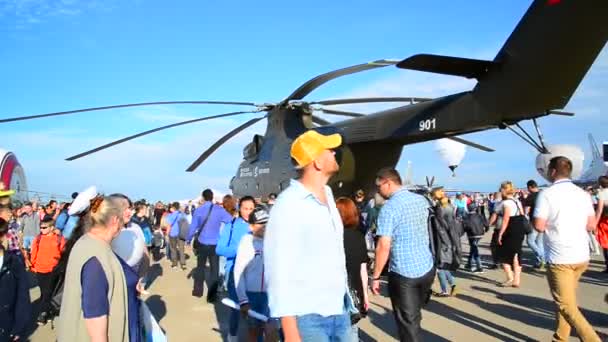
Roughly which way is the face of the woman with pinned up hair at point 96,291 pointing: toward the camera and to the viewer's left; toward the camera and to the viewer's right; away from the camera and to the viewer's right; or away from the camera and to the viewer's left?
away from the camera and to the viewer's right

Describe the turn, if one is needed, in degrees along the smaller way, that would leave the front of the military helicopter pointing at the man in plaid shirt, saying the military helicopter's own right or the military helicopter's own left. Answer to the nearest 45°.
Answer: approximately 90° to the military helicopter's own left

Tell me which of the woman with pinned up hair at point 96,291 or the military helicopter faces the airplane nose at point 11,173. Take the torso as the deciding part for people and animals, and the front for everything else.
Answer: the military helicopter

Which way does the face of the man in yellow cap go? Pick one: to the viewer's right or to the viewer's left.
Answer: to the viewer's right

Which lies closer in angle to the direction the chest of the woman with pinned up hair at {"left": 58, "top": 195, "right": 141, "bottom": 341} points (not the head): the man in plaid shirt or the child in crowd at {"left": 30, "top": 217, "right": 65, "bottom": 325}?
the man in plaid shirt

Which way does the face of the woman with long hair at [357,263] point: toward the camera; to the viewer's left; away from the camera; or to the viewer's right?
away from the camera

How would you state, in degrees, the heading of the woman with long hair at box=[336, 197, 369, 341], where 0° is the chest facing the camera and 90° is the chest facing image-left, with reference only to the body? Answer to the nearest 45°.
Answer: approximately 180°

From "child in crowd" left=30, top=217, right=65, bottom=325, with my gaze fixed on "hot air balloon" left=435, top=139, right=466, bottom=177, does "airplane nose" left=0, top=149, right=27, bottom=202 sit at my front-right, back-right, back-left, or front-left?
front-left

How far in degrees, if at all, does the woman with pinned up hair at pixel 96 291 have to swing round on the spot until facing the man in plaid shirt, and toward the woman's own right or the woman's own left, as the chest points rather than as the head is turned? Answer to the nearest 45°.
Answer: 0° — they already face them

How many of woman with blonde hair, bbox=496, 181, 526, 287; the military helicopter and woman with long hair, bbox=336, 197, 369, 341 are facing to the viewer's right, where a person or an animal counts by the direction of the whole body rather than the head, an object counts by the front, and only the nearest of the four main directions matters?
0

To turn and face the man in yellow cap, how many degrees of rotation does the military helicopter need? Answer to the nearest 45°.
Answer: approximately 90° to its left

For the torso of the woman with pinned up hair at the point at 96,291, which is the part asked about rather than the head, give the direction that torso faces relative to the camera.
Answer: to the viewer's right

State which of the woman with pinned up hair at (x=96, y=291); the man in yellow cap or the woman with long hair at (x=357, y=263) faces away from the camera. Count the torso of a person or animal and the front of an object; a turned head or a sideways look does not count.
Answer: the woman with long hair at (x=357, y=263)

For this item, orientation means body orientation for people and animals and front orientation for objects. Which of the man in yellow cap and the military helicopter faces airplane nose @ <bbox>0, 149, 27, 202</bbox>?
the military helicopter
